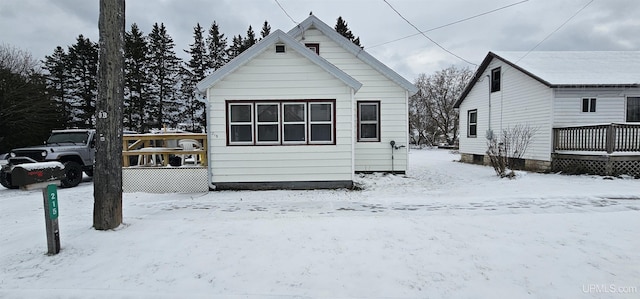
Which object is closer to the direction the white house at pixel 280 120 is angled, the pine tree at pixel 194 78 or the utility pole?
the utility pole

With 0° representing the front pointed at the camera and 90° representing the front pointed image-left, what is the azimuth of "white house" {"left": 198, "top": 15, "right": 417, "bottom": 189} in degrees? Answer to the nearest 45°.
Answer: approximately 0°

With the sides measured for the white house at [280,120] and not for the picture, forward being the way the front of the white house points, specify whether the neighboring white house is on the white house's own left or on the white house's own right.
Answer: on the white house's own left

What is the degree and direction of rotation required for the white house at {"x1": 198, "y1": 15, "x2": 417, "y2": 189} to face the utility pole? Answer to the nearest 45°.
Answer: approximately 45° to its right

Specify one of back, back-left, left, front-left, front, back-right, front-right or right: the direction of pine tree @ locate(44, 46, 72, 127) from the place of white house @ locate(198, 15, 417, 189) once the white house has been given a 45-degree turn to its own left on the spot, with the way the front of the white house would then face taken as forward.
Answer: back

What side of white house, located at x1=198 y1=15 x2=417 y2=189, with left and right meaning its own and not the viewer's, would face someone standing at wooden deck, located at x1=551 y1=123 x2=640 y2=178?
left

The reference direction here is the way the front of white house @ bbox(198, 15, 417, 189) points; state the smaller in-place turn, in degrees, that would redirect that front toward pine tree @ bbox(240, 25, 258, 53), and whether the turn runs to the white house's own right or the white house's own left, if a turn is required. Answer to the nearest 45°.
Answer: approximately 180°

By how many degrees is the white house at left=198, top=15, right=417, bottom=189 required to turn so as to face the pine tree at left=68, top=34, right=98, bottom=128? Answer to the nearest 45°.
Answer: approximately 135° to its right

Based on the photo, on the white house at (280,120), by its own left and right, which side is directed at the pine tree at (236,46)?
back
